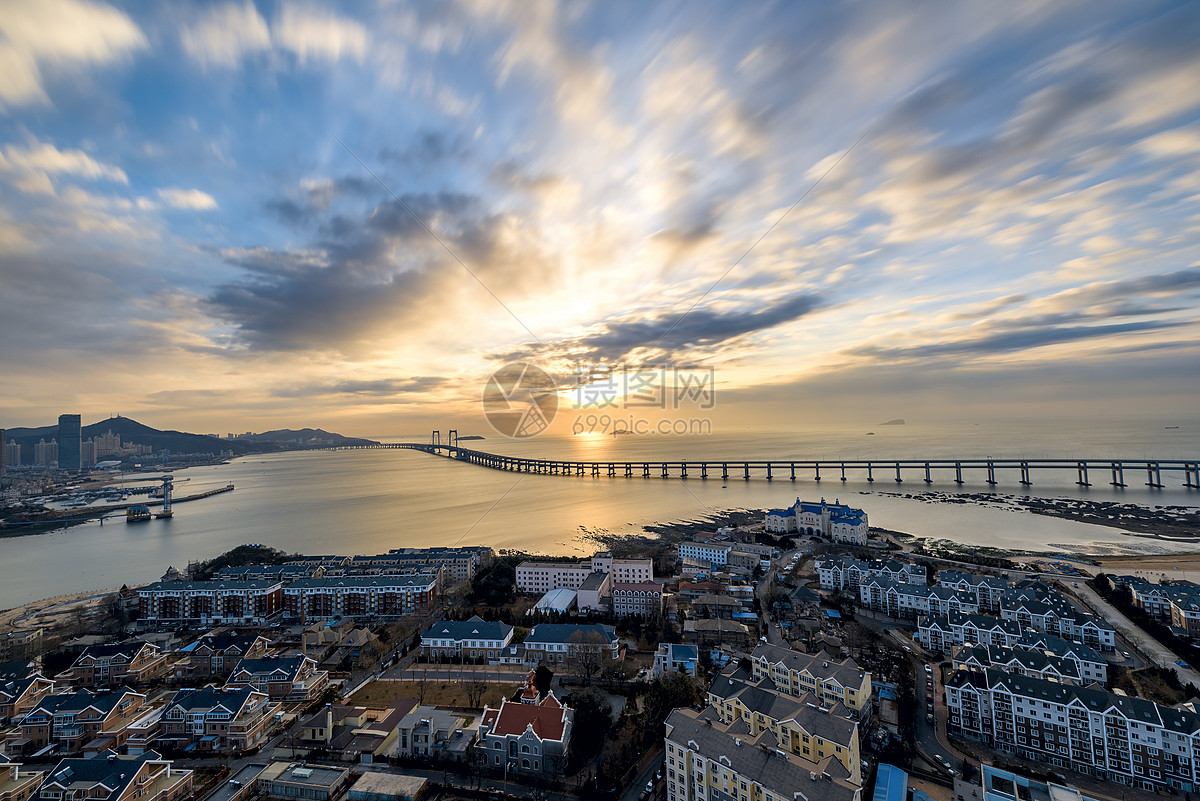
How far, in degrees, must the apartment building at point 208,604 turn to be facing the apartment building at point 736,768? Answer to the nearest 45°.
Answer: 0° — it already faces it

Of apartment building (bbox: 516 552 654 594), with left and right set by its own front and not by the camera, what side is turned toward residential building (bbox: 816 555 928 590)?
left

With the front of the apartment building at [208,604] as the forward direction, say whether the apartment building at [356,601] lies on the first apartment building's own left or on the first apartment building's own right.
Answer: on the first apartment building's own left

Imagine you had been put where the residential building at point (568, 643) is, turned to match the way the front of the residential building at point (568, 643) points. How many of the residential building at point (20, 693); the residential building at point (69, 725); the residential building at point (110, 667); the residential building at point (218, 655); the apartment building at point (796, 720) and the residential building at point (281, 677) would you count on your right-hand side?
5

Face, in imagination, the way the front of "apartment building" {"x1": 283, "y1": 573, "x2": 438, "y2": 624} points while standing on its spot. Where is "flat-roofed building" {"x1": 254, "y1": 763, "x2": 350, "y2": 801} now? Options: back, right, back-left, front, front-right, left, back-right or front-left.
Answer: front

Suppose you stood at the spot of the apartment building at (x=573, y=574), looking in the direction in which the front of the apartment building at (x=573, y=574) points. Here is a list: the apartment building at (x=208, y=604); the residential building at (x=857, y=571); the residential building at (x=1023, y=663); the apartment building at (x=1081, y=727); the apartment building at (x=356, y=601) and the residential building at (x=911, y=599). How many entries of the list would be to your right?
2

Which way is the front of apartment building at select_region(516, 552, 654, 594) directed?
toward the camera

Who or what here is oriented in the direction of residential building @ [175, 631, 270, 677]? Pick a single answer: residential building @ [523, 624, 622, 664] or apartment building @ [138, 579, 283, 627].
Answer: the apartment building

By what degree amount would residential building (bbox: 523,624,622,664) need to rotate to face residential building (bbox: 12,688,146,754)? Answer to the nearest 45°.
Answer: approximately 90° to its right

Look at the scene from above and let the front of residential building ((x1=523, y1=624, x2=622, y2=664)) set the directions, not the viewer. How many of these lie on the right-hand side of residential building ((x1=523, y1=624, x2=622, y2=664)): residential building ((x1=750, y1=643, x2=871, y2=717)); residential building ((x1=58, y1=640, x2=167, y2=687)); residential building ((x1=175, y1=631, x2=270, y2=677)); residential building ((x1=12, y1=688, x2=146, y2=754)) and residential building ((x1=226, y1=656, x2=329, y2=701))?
4

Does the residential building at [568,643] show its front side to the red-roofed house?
yes

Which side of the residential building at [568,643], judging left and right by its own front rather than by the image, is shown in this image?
front

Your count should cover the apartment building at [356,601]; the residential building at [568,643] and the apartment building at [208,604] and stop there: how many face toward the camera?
3

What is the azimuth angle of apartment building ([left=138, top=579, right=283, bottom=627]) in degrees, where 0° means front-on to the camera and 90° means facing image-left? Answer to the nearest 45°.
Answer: approximately 0°

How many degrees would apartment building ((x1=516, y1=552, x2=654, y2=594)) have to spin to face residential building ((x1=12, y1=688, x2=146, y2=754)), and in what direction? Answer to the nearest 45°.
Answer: approximately 45° to its right

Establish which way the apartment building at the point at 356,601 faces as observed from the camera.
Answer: facing the viewer

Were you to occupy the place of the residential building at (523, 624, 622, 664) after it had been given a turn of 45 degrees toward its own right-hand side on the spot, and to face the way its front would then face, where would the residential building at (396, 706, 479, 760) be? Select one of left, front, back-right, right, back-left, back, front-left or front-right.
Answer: front

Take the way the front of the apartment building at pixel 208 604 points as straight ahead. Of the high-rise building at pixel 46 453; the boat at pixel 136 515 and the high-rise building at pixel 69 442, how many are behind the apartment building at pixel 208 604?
3

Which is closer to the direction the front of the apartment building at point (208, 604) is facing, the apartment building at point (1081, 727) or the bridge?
the apartment building
